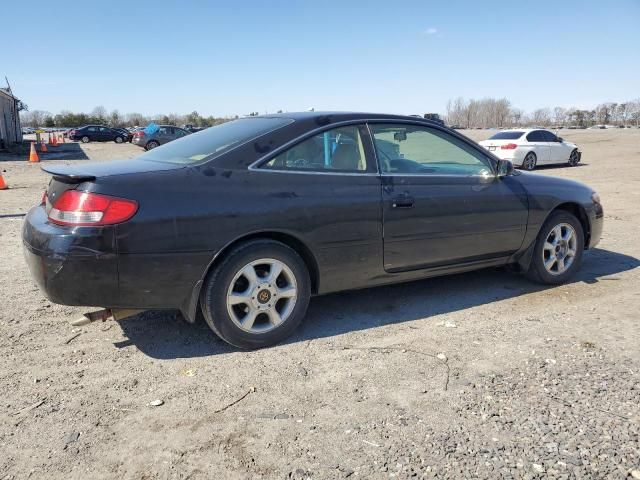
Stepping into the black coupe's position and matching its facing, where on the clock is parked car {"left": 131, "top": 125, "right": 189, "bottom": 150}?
The parked car is roughly at 10 o'clock from the black coupe.

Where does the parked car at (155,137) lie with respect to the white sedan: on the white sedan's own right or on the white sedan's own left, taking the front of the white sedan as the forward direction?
on the white sedan's own left

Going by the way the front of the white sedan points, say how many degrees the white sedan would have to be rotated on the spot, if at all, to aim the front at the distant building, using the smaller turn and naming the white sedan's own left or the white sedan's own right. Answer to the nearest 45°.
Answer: approximately 135° to the white sedan's own left

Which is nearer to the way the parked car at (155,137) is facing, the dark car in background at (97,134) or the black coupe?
the dark car in background

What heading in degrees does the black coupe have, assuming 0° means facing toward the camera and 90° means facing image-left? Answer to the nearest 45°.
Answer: approximately 225°

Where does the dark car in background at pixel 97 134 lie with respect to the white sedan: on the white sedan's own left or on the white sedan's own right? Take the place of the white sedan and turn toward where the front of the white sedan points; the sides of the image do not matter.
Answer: on the white sedan's own left

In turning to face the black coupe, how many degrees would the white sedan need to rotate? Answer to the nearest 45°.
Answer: approximately 135° to its right
